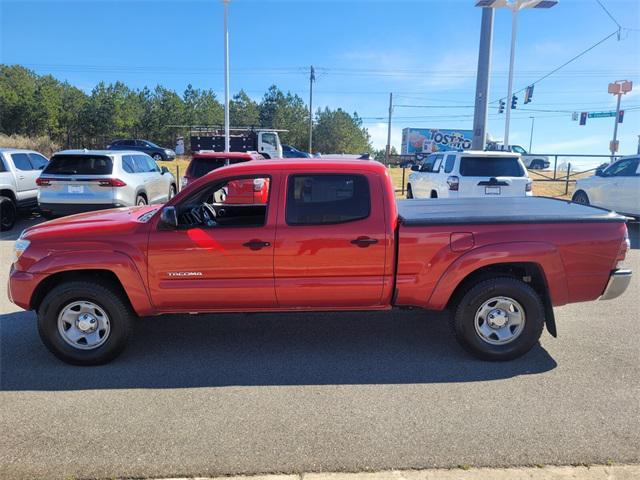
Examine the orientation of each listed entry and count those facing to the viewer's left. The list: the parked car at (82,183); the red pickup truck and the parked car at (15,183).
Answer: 1

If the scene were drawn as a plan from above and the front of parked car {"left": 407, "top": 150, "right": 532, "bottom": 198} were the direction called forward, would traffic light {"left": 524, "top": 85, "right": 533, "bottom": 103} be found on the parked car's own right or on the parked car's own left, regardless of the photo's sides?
on the parked car's own right

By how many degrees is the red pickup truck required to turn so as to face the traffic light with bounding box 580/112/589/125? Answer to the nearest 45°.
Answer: approximately 135° to its right

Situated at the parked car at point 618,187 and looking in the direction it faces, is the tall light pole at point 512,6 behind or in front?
in front

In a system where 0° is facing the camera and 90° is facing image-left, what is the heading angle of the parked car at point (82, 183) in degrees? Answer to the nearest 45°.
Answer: approximately 225°

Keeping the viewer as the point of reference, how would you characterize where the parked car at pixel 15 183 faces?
facing away from the viewer and to the right of the viewer

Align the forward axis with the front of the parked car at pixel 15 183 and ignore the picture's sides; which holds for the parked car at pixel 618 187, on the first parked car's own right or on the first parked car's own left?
on the first parked car's own right

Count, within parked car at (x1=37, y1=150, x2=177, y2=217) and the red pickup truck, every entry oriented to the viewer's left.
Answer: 1

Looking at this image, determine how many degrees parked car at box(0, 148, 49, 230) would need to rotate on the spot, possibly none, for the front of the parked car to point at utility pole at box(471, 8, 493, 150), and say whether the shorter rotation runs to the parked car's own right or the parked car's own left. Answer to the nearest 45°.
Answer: approximately 45° to the parked car's own right

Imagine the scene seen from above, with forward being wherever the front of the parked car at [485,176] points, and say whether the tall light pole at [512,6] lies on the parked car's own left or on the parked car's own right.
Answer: on the parked car's own right

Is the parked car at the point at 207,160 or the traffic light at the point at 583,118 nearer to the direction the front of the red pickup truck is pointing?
the parked car

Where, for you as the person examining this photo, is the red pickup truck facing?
facing to the left of the viewer

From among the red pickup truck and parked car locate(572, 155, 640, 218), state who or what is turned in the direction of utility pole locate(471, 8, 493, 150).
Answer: the parked car

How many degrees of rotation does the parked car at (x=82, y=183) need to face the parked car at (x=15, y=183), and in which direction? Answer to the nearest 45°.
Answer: approximately 90° to its left

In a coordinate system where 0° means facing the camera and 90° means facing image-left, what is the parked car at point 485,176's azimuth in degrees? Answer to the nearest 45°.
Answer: approximately 135°

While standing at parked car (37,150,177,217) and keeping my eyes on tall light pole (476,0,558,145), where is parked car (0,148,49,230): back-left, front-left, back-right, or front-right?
back-left
